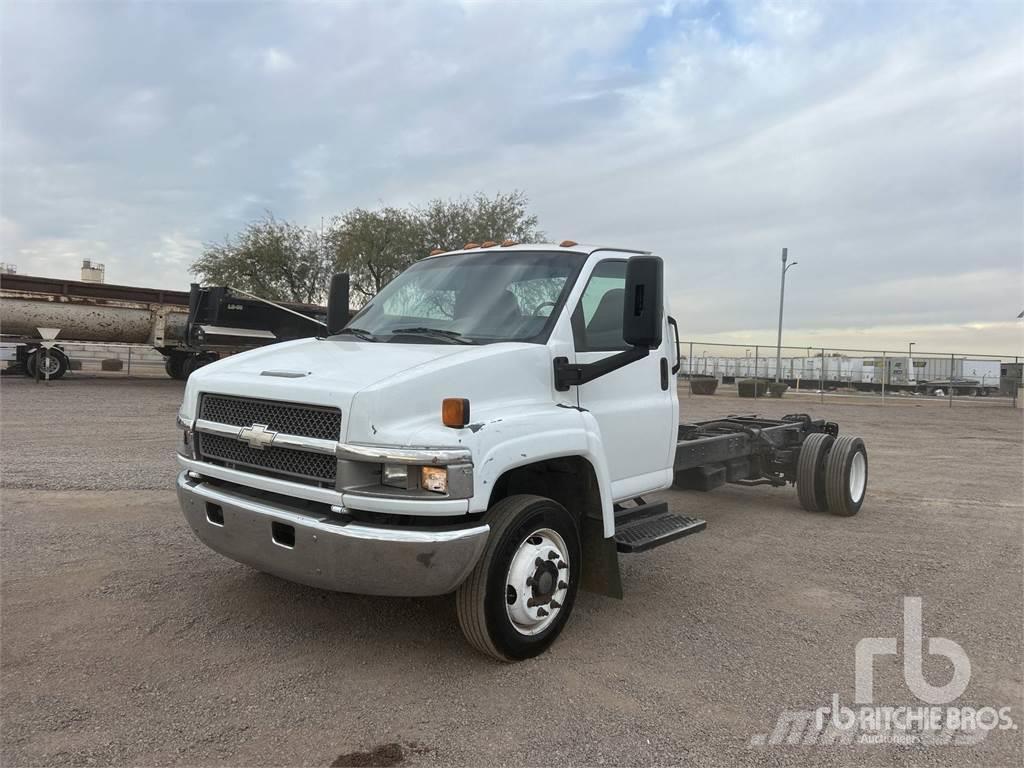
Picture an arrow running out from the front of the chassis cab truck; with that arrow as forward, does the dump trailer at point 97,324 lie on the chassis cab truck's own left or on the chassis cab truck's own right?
on the chassis cab truck's own right

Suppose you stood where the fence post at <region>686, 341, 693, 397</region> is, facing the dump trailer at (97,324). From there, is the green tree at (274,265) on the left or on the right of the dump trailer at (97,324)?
right

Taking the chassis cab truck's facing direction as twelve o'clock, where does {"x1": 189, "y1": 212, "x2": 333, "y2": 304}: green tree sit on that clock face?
The green tree is roughly at 4 o'clock from the chassis cab truck.

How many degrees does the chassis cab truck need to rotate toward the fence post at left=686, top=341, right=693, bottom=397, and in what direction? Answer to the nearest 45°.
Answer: approximately 135° to its right

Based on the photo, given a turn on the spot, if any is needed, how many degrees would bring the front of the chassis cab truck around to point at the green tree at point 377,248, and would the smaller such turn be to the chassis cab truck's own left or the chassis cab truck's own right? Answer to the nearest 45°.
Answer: approximately 135° to the chassis cab truck's own right

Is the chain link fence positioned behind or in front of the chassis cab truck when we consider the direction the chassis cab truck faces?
behind

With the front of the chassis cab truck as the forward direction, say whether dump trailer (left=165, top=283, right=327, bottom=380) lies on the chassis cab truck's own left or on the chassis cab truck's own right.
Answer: on the chassis cab truck's own right

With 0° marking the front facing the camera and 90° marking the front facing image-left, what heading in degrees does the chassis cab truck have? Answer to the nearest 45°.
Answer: approximately 45°

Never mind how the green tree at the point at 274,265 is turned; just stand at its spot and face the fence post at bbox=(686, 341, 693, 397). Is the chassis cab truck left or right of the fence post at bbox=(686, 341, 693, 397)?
right
